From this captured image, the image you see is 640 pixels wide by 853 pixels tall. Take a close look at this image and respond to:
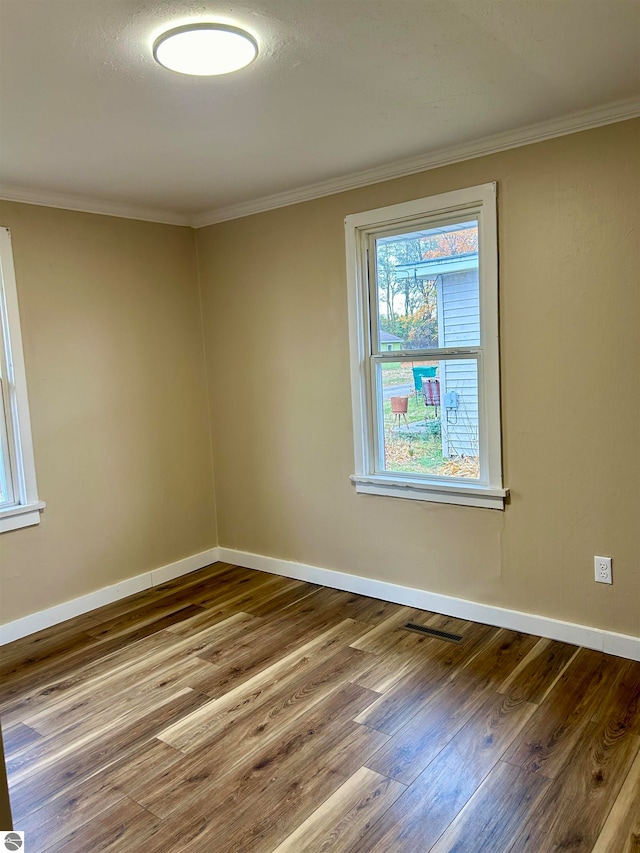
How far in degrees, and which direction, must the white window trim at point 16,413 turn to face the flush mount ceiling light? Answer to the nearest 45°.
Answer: approximately 45° to its right

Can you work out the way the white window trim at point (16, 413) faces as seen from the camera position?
facing the viewer and to the right of the viewer

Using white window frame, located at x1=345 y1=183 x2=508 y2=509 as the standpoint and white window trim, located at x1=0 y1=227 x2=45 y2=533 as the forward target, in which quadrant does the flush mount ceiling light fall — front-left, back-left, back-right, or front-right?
front-left

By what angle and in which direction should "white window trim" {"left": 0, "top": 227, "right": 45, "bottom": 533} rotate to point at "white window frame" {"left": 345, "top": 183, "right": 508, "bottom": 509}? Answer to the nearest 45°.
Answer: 0° — it already faces it
